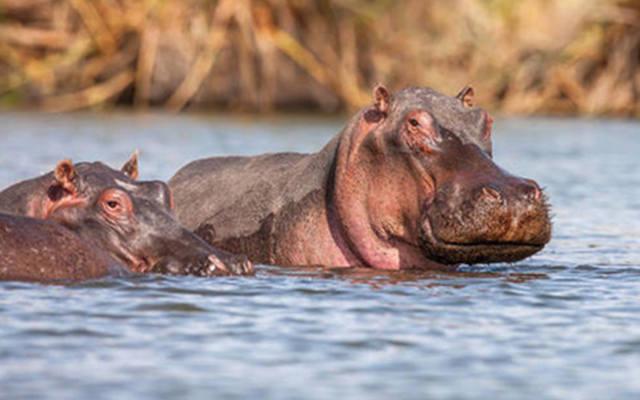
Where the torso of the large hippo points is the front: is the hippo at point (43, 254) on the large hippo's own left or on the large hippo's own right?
on the large hippo's own right

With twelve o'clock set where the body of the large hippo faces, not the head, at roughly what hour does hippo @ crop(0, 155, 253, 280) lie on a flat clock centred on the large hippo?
The hippo is roughly at 4 o'clock from the large hippo.

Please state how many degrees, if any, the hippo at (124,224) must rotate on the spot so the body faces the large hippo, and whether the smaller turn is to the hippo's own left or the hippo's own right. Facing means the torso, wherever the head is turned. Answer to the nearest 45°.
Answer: approximately 45° to the hippo's own left

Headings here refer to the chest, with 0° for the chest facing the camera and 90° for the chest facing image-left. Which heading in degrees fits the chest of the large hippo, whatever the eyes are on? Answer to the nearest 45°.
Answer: approximately 315°

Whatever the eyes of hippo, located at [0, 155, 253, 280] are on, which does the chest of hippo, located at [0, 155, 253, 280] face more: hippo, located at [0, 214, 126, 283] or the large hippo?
the large hippo
